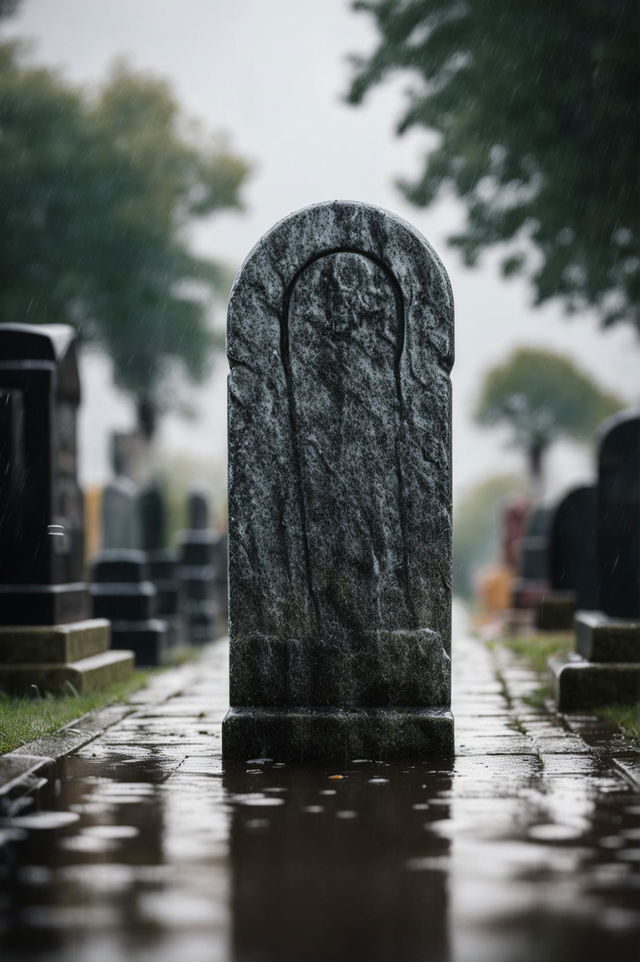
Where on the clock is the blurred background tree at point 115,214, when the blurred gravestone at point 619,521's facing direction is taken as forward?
The blurred background tree is roughly at 5 o'clock from the blurred gravestone.

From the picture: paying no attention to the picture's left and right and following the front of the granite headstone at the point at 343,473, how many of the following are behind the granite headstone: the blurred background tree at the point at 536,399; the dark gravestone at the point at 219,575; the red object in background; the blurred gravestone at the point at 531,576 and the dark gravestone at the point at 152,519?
5

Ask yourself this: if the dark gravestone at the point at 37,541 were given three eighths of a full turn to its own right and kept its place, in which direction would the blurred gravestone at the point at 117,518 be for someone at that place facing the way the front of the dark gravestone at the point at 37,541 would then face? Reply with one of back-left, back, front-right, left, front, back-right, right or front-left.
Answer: front-right

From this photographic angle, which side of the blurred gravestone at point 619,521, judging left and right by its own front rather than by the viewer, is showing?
front

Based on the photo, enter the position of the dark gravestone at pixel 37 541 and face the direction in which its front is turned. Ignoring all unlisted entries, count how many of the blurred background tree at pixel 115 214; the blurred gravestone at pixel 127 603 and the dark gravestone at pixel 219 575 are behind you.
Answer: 3

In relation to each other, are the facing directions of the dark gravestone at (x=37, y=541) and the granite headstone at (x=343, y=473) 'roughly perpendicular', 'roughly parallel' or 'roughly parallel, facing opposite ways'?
roughly parallel

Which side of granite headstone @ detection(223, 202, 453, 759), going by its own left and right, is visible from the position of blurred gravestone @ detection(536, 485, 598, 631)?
back

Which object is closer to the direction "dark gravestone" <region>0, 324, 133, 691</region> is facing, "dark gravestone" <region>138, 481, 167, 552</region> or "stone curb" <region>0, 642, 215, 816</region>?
the stone curb

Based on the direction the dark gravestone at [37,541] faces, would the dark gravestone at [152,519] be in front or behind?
behind

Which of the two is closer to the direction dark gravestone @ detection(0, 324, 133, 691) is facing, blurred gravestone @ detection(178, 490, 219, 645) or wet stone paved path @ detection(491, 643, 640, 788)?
the wet stone paved path

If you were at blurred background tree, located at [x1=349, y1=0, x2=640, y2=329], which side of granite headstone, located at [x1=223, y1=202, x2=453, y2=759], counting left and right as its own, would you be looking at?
back

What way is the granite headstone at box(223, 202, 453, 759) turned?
toward the camera

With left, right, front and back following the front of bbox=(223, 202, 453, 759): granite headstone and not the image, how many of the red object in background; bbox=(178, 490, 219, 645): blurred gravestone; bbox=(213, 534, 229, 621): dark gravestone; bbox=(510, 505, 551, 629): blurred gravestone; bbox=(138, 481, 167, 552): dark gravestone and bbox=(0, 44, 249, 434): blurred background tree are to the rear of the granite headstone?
6

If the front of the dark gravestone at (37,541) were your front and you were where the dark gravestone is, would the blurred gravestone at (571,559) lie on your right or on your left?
on your left

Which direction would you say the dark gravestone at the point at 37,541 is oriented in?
toward the camera

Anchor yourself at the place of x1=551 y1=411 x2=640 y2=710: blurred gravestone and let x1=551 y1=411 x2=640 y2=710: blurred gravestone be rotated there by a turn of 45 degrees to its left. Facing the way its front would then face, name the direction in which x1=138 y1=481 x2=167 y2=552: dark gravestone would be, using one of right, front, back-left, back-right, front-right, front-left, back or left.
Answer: back

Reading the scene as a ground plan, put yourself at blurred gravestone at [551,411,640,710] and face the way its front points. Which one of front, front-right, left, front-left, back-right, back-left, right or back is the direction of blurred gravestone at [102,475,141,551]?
back-right

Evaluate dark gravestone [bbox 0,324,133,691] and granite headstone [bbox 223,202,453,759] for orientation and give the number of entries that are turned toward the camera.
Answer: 2

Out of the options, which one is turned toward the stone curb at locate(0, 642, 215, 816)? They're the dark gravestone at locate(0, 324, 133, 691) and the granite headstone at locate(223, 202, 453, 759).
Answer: the dark gravestone

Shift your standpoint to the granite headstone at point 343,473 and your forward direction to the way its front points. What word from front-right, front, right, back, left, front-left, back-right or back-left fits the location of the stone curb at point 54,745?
right

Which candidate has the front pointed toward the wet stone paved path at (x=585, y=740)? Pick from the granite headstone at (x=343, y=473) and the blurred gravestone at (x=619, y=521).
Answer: the blurred gravestone

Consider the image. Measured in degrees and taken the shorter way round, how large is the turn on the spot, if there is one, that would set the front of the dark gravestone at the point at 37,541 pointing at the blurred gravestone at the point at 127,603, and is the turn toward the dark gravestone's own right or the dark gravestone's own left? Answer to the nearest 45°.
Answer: approximately 180°
